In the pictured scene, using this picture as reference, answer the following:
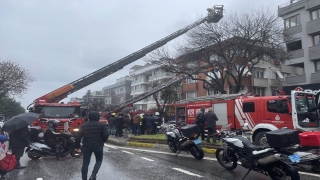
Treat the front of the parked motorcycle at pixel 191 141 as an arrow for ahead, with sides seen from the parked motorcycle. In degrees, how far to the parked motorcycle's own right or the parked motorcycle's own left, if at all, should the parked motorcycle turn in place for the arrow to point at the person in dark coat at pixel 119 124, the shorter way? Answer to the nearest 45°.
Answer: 0° — it already faces them

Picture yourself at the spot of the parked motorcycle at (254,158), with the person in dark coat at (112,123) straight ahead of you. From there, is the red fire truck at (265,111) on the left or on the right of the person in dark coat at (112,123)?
right

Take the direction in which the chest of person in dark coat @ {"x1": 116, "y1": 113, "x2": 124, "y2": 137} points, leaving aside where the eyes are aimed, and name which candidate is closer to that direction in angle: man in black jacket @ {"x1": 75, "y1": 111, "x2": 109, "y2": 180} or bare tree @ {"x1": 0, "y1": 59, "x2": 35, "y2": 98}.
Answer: the bare tree

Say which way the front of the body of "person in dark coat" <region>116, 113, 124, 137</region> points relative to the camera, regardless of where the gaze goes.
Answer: away from the camera

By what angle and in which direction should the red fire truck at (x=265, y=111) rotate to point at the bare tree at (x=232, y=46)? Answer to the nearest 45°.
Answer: approximately 135° to its left

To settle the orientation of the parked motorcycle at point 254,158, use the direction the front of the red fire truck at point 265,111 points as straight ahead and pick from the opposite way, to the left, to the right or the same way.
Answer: the opposite way

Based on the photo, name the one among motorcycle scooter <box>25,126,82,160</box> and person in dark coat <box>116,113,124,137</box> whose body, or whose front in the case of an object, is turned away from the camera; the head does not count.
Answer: the person in dark coat

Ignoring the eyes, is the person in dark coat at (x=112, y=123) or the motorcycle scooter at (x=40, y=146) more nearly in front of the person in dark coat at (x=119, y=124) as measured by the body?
the person in dark coat
